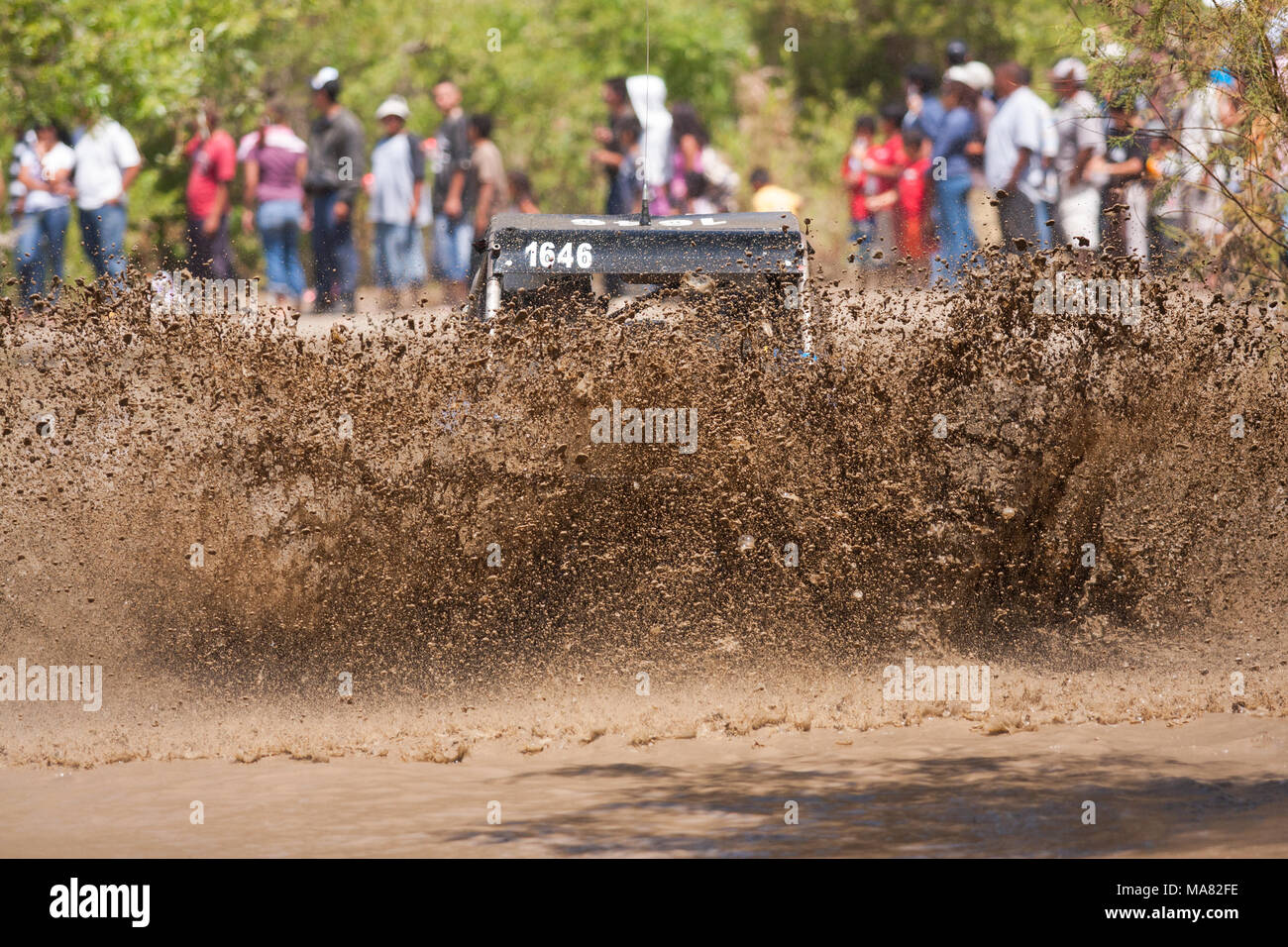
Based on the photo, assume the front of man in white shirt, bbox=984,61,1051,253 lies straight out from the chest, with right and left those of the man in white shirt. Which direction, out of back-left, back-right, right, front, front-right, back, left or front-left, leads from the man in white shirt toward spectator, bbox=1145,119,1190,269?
back

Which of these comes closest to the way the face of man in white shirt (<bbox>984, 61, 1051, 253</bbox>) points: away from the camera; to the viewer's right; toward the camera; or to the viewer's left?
to the viewer's left

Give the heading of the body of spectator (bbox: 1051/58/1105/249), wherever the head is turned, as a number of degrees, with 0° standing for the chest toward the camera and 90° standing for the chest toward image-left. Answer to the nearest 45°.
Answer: approximately 45°

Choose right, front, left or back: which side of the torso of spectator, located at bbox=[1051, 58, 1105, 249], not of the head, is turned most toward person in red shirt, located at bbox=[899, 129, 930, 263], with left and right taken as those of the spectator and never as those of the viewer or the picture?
right

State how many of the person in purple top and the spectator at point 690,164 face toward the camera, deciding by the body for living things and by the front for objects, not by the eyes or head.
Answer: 1

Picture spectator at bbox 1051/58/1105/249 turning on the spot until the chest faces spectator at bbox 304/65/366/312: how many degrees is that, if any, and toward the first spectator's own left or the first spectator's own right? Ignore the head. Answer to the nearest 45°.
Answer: approximately 45° to the first spectator's own right

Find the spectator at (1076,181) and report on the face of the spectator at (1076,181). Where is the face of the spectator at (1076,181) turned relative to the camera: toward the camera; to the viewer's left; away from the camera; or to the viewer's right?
to the viewer's left
